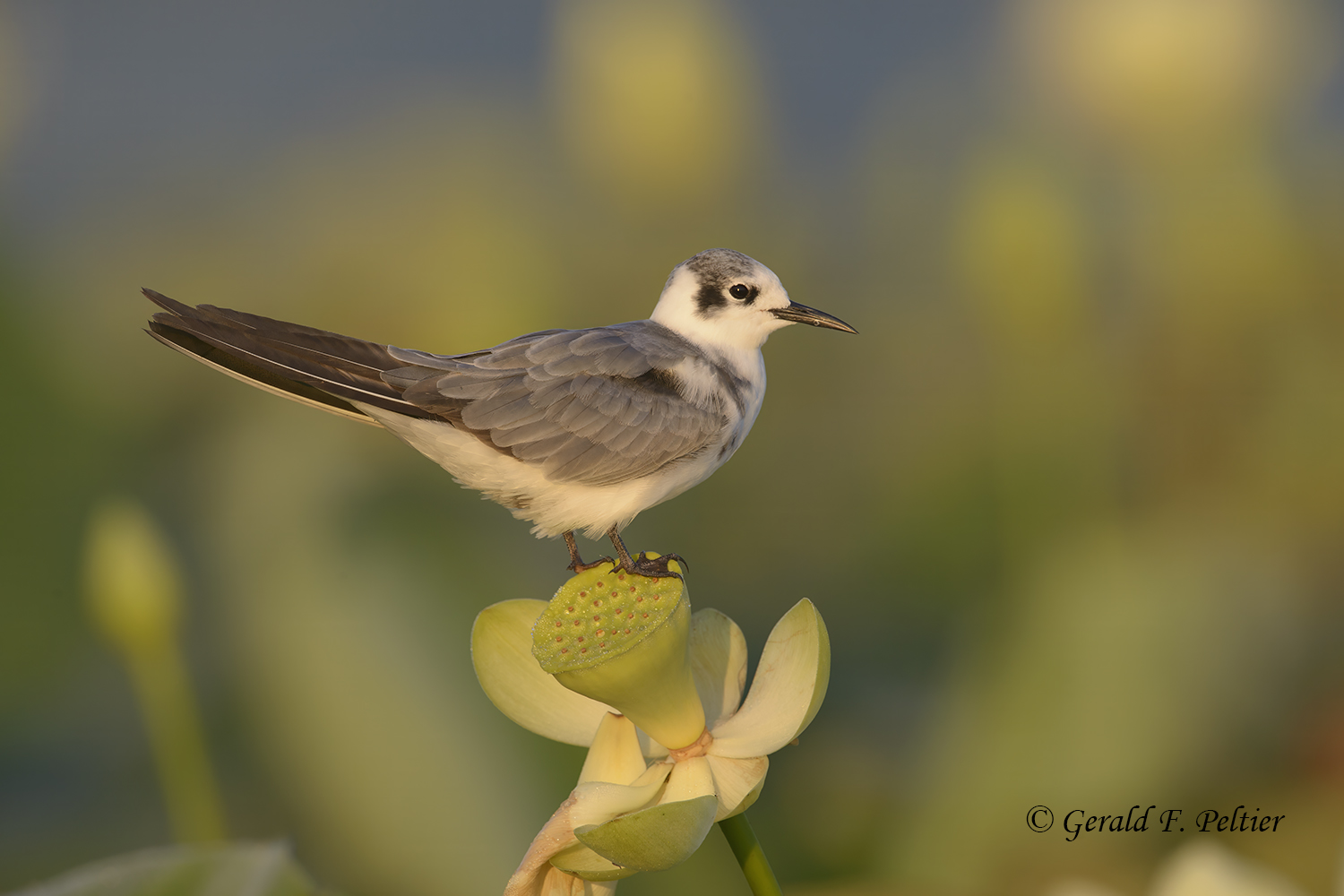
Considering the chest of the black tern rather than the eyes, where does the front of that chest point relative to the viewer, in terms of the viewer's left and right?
facing to the right of the viewer
